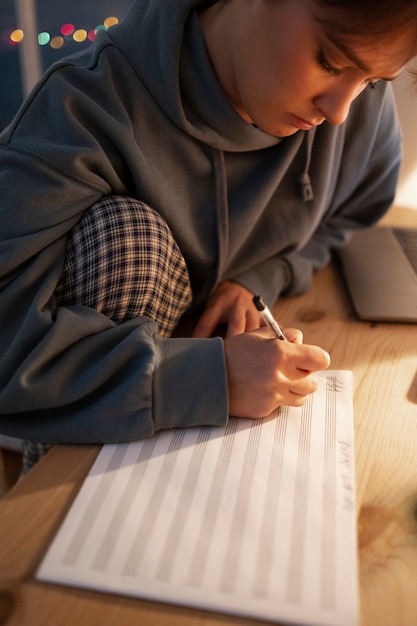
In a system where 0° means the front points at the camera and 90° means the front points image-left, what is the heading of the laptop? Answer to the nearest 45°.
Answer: approximately 90°
